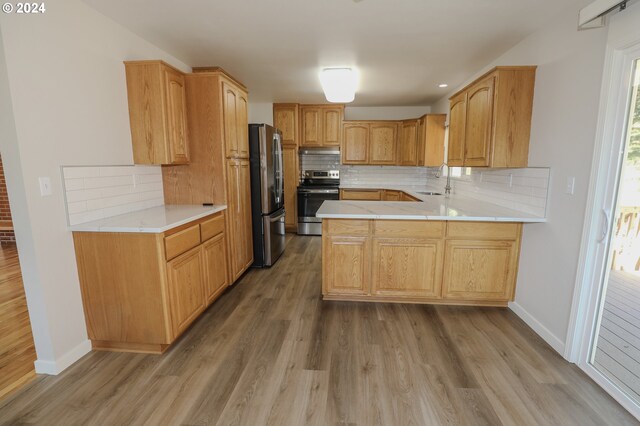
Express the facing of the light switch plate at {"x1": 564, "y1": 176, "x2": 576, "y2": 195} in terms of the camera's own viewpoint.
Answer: facing the viewer and to the left of the viewer

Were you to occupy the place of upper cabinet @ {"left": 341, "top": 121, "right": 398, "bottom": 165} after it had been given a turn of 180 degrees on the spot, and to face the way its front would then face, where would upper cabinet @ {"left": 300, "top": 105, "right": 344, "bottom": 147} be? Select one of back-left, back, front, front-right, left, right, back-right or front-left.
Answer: left

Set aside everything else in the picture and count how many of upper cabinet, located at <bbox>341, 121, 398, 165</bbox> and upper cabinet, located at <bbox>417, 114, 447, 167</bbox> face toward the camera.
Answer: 1

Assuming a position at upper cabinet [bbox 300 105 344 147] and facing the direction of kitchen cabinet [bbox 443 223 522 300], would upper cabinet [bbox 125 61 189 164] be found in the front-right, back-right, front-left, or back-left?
front-right

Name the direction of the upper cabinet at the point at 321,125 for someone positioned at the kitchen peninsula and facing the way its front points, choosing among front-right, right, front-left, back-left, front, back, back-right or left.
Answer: back-right

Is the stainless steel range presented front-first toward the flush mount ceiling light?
yes

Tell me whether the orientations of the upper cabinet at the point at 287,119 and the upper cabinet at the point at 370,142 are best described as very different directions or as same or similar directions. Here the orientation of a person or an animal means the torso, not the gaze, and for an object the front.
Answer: same or similar directions

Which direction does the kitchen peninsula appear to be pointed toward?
toward the camera

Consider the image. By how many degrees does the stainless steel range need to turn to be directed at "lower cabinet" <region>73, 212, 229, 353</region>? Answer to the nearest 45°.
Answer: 0° — it already faces it

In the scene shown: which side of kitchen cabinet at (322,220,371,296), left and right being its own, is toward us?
front

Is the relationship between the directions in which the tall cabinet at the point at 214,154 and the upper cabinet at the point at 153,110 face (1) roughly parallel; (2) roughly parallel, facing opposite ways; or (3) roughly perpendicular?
roughly parallel

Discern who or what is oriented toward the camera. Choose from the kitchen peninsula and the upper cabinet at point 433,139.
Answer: the kitchen peninsula

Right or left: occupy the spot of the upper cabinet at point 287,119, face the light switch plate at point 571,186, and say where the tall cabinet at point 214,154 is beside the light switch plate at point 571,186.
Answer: right

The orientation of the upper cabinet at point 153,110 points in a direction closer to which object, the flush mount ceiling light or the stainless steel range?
the flush mount ceiling light

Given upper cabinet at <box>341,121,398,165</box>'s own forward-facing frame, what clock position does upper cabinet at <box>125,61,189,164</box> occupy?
upper cabinet at <box>125,61,189,164</box> is roughly at 1 o'clock from upper cabinet at <box>341,121,398,165</box>.

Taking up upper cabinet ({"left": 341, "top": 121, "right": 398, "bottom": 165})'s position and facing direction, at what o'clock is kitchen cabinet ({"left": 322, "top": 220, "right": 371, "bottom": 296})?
The kitchen cabinet is roughly at 12 o'clock from the upper cabinet.
